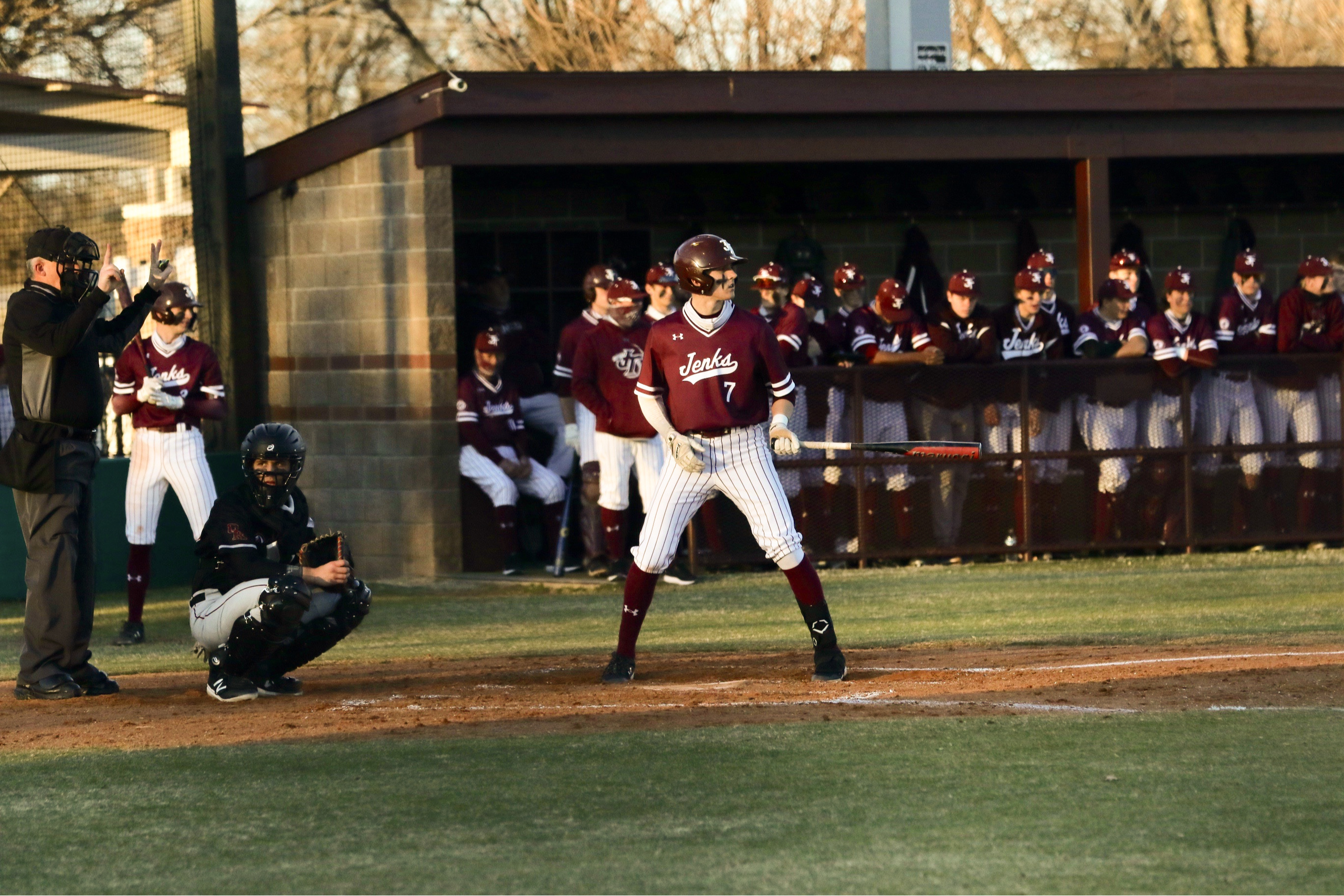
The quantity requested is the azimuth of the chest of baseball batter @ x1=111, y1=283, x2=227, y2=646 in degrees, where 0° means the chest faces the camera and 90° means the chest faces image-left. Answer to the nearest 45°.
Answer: approximately 0°

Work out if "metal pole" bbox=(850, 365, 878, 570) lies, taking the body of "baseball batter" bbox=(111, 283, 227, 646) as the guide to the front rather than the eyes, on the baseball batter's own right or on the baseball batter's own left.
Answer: on the baseball batter's own left

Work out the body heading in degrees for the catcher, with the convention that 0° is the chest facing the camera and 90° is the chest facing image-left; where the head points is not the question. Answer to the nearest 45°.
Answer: approximately 315°

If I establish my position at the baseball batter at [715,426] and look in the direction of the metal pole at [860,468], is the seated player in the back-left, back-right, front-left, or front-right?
front-left

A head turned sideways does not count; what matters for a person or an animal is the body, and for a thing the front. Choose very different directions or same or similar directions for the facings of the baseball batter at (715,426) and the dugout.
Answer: same or similar directions

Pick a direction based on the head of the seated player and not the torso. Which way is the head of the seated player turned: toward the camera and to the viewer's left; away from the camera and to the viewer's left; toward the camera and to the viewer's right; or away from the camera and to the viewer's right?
toward the camera and to the viewer's right

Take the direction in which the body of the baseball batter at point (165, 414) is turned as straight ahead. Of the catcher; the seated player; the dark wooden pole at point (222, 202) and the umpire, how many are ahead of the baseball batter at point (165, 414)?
2

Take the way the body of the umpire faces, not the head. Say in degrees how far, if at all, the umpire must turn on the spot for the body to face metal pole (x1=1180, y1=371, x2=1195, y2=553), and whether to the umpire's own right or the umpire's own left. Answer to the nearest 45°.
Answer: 0° — they already face it

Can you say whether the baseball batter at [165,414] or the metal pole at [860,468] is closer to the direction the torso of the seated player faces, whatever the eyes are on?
the metal pole

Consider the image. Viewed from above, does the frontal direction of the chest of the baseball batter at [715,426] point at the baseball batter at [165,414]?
no

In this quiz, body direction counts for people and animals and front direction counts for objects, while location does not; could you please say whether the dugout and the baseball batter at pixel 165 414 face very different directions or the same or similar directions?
same or similar directions

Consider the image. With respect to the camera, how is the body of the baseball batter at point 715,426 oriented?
toward the camera

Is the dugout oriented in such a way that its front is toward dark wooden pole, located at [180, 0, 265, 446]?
no

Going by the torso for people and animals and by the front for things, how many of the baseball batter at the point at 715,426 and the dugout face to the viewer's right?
0

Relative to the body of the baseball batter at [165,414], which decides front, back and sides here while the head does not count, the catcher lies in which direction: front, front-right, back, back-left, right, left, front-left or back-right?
front

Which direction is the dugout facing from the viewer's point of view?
toward the camera

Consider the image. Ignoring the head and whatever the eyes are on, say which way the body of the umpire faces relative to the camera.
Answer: to the viewer's right
